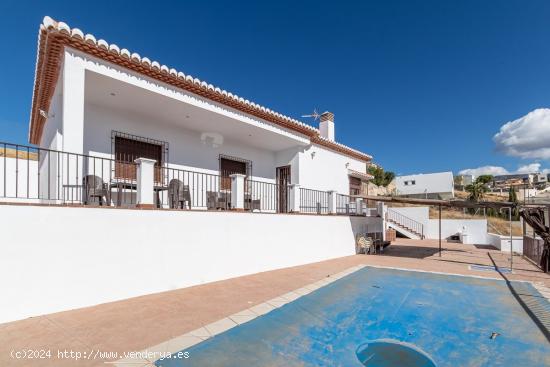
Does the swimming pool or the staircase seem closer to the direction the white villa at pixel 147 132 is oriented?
the swimming pool

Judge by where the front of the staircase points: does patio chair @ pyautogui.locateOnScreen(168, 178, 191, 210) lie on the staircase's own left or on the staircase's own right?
on the staircase's own right

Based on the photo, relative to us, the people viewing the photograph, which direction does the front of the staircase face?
facing to the right of the viewer

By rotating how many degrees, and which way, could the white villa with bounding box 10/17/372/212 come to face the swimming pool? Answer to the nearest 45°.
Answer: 0° — it already faces it

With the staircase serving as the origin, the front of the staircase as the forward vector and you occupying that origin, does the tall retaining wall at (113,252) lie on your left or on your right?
on your right

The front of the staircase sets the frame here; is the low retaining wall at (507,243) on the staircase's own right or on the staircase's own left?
on the staircase's own right

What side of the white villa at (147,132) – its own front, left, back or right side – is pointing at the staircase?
left

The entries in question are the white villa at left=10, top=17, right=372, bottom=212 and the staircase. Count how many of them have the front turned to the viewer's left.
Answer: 0
